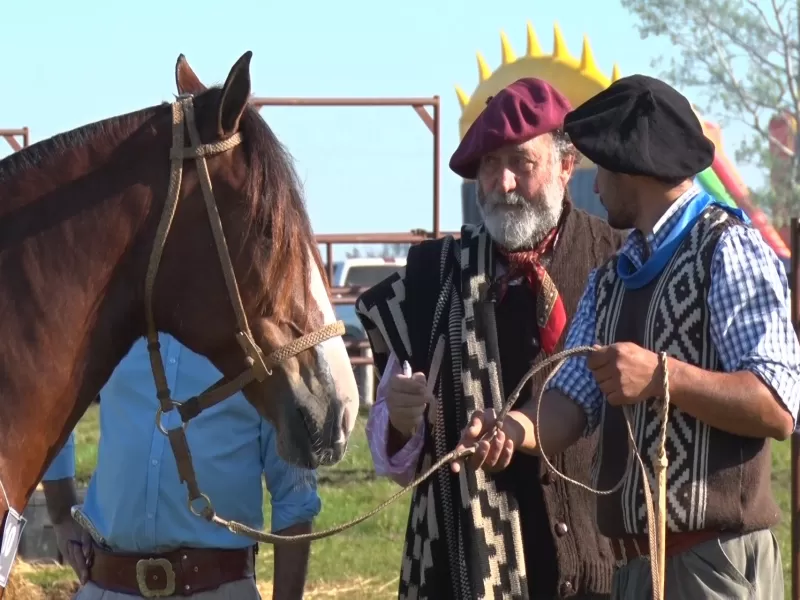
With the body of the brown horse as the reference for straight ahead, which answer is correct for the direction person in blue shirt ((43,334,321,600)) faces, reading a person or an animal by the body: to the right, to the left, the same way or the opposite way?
to the right

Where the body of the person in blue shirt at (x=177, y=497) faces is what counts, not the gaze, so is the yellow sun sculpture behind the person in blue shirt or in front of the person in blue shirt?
behind

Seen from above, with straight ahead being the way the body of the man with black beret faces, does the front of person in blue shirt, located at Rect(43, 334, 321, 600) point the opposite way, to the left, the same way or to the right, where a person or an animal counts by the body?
to the left

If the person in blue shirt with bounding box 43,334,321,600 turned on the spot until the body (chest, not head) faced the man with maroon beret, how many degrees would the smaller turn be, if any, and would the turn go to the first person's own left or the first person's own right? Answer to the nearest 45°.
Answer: approximately 90° to the first person's own left

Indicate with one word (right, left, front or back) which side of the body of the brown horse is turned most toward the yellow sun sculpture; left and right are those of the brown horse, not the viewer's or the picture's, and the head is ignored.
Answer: left

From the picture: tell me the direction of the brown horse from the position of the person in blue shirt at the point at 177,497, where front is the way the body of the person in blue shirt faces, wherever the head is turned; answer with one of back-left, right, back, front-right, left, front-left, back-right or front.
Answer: front

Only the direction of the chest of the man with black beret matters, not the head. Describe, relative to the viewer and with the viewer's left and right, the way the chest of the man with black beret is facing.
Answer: facing the viewer and to the left of the viewer

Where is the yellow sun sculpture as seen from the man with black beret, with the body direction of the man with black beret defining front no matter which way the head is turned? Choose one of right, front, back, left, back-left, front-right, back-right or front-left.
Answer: back-right

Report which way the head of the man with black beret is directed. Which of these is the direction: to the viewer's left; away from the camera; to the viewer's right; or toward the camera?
to the viewer's left

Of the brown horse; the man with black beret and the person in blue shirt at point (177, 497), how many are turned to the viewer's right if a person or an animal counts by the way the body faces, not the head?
1

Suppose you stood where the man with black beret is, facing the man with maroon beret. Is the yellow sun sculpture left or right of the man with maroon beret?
right

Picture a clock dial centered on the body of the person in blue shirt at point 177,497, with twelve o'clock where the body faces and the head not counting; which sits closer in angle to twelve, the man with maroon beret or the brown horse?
the brown horse

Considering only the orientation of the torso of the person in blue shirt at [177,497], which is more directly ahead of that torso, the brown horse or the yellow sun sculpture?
the brown horse

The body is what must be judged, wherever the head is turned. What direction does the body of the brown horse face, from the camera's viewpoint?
to the viewer's right

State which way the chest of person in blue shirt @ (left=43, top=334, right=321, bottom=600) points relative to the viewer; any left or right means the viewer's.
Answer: facing the viewer

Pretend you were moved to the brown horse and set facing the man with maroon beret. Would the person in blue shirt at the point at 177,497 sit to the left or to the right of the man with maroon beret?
left

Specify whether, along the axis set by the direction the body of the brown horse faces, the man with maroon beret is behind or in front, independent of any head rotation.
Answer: in front
